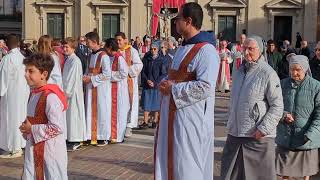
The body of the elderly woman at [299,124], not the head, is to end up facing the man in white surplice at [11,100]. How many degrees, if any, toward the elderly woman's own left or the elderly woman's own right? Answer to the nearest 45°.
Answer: approximately 45° to the elderly woman's own right

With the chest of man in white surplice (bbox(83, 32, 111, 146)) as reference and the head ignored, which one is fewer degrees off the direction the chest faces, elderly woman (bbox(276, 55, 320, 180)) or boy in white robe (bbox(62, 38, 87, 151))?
the boy in white robe

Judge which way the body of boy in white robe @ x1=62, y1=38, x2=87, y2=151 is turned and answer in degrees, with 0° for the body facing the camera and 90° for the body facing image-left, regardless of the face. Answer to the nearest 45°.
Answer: approximately 90°

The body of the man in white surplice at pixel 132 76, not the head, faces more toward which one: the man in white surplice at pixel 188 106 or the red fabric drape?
the man in white surplice

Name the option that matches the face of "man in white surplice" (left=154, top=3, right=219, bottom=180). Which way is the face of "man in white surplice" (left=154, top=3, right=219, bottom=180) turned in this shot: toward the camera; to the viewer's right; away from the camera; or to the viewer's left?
to the viewer's left
